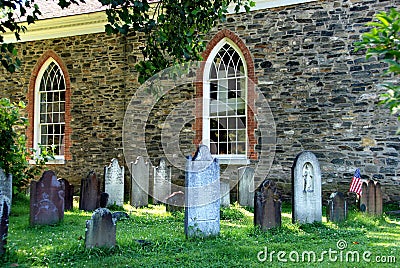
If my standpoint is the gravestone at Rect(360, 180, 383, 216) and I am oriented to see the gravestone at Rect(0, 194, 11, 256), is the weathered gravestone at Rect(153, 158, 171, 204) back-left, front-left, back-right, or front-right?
front-right

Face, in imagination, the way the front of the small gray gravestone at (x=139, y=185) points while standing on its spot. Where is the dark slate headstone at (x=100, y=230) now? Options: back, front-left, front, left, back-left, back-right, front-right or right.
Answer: front

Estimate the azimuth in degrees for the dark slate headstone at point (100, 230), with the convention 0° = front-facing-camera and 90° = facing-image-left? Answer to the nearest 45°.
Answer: approximately 0°

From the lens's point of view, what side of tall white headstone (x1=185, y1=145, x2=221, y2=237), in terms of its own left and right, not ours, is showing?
front

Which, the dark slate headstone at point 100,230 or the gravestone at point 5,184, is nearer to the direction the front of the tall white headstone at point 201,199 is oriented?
the dark slate headstone

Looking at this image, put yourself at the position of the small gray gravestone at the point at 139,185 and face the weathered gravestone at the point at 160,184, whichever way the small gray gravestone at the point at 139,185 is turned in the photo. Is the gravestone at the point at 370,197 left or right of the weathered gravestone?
right

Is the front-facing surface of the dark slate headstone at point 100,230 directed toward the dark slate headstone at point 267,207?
no

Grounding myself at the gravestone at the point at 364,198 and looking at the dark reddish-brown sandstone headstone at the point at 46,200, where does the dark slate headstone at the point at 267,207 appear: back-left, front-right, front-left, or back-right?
front-left

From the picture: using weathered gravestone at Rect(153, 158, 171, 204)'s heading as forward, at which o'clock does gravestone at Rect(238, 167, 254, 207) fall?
The gravestone is roughly at 10 o'clock from the weathered gravestone.

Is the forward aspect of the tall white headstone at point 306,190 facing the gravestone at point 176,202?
no

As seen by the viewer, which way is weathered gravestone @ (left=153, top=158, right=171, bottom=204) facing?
toward the camera

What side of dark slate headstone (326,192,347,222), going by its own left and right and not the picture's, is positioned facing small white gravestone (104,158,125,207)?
right

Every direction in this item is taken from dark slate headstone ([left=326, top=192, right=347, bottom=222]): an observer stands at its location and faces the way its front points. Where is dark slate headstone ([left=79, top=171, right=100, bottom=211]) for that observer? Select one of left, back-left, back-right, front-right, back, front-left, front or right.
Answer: right

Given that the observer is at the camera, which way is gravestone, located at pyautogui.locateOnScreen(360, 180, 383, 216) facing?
facing the viewer

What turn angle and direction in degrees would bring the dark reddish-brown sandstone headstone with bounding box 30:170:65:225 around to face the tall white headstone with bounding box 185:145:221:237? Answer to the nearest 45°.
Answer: approximately 45° to its left
